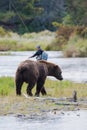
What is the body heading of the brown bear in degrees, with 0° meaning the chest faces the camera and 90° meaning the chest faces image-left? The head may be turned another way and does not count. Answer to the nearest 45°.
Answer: approximately 225°
